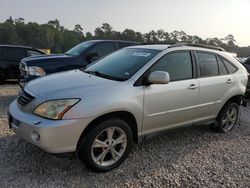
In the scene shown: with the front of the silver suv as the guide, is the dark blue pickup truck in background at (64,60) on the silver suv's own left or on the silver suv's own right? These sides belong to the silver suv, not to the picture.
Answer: on the silver suv's own right

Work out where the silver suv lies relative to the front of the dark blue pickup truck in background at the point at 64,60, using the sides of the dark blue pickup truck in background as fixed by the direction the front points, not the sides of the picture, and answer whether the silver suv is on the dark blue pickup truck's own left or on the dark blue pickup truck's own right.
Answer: on the dark blue pickup truck's own left

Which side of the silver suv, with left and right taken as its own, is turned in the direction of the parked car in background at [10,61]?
right

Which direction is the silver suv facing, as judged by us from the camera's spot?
facing the viewer and to the left of the viewer

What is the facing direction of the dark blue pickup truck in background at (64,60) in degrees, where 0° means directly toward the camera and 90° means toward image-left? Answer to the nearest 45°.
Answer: approximately 45°

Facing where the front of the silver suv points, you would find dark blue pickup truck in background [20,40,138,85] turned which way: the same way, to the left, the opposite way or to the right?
the same way

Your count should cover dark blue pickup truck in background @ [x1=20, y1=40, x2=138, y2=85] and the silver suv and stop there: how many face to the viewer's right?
0
